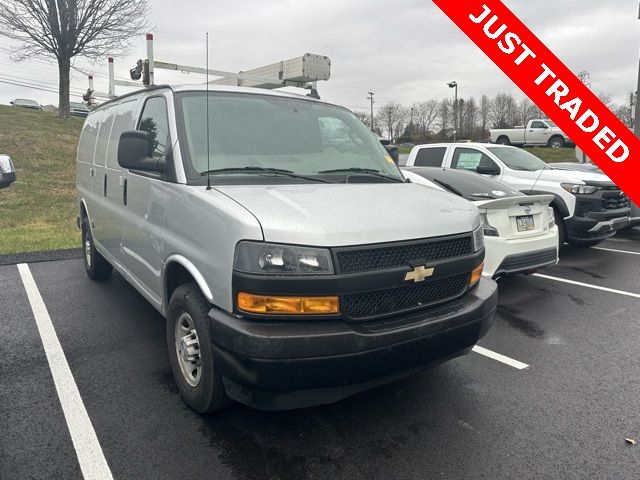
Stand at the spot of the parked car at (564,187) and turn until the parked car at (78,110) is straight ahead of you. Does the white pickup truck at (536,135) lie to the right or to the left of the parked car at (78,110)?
right

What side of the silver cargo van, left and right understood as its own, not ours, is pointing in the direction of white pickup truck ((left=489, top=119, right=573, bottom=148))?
left

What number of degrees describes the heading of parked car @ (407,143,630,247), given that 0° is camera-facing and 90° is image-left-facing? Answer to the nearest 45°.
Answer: approximately 315°

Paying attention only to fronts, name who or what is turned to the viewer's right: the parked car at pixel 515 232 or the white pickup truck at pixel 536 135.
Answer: the white pickup truck

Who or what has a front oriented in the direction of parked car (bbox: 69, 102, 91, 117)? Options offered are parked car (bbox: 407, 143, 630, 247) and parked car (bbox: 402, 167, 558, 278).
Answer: parked car (bbox: 402, 167, 558, 278)

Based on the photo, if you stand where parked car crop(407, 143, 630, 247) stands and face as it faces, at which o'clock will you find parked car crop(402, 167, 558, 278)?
parked car crop(402, 167, 558, 278) is roughly at 2 o'clock from parked car crop(407, 143, 630, 247).

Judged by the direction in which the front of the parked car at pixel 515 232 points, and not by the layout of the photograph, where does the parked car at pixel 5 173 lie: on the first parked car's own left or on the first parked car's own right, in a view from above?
on the first parked car's own left

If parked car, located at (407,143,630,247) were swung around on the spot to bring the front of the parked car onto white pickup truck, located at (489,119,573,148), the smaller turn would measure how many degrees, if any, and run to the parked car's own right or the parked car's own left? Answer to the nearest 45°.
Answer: approximately 135° to the parked car's own left

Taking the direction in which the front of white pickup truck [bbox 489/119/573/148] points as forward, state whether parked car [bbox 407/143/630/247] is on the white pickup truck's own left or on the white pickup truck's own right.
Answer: on the white pickup truck's own right

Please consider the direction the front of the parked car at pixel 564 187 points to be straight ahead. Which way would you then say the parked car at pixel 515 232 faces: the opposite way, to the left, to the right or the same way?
the opposite way

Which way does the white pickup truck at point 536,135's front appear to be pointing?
to the viewer's right

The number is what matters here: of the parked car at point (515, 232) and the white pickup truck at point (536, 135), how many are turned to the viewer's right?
1

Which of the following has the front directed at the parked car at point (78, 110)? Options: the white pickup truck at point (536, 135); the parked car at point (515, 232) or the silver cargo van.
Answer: the parked car at point (515, 232)

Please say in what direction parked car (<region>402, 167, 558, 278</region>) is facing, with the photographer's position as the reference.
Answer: facing away from the viewer and to the left of the viewer
